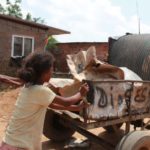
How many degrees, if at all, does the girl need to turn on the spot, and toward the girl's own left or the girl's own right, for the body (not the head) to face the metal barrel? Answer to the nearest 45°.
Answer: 0° — they already face it

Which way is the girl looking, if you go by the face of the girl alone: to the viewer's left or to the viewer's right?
to the viewer's right

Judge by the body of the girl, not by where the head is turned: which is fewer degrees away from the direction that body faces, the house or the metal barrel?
the metal barrel

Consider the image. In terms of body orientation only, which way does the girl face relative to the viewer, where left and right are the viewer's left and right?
facing away from the viewer and to the right of the viewer
